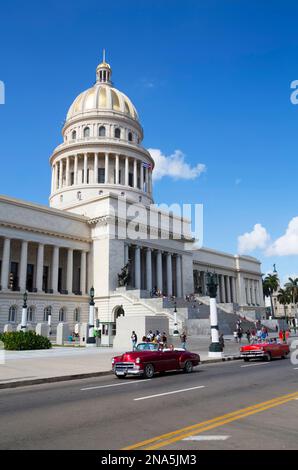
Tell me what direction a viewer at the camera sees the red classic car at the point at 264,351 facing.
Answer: facing the viewer and to the left of the viewer

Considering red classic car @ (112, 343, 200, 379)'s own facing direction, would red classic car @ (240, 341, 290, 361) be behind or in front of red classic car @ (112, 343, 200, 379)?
behind

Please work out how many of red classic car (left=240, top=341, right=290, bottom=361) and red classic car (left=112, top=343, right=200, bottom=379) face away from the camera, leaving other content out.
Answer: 0

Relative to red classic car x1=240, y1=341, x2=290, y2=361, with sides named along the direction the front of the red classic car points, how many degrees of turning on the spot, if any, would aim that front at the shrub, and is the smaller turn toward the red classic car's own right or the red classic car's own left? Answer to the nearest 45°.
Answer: approximately 45° to the red classic car's own right

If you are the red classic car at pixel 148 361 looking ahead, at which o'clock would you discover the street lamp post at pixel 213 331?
The street lamp post is roughly at 5 o'clock from the red classic car.

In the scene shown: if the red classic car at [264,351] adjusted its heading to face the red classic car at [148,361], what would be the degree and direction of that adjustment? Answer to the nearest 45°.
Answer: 0° — it already faces it

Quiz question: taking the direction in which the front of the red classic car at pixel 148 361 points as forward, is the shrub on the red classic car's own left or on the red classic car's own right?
on the red classic car's own right
